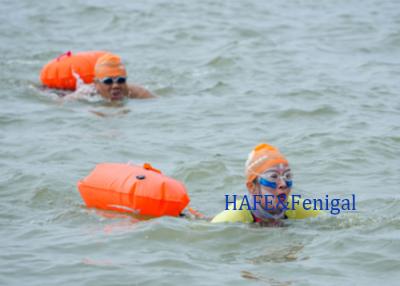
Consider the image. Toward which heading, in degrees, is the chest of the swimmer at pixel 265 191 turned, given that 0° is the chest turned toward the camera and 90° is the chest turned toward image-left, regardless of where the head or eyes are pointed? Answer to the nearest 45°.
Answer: approximately 315°

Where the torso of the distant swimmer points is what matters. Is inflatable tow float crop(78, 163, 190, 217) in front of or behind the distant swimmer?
in front

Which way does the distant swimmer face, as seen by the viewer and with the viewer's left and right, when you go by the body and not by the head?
facing the viewer and to the right of the viewer

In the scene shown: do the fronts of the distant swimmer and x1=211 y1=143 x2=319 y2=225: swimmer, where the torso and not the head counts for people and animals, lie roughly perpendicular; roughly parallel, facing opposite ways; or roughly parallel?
roughly parallel

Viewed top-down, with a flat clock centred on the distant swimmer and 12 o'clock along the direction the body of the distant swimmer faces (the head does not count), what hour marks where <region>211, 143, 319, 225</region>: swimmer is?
The swimmer is roughly at 11 o'clock from the distant swimmer.

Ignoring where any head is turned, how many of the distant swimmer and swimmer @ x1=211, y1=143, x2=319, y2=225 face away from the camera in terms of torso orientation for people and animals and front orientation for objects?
0

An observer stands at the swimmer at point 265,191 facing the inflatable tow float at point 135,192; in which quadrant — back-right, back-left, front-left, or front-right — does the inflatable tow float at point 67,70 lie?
front-right

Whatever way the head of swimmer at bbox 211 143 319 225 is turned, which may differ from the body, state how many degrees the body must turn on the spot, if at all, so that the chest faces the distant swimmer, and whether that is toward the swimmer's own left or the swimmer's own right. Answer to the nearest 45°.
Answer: approximately 180°

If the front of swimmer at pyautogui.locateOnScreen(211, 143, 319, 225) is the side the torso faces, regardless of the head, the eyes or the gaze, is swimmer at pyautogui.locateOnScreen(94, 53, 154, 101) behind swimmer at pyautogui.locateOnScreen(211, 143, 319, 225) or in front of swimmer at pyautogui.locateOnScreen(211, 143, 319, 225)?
behind
